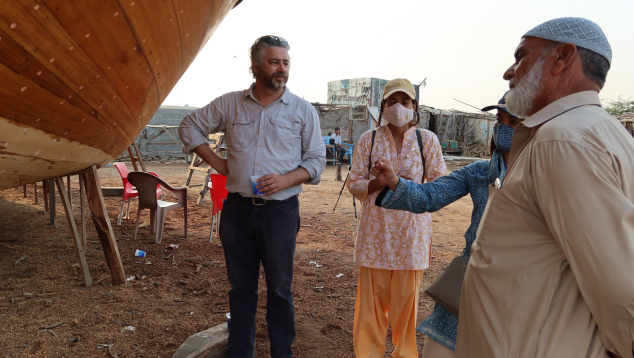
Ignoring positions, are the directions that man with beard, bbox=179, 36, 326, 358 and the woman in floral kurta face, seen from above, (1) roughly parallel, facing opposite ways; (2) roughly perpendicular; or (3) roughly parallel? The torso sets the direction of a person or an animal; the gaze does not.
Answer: roughly parallel

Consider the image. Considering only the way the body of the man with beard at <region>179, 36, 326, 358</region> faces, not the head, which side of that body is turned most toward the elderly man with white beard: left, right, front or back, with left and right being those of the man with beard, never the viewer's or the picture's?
front

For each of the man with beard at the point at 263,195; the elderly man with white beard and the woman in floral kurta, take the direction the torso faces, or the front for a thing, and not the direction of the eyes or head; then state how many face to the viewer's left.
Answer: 1

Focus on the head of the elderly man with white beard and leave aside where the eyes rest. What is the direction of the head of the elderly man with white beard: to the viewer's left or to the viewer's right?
to the viewer's left

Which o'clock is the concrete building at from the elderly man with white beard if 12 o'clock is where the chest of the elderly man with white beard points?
The concrete building is roughly at 2 o'clock from the elderly man with white beard.

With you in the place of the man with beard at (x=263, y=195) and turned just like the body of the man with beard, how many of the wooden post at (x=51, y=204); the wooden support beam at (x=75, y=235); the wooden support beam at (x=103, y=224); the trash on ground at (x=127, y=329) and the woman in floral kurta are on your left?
1

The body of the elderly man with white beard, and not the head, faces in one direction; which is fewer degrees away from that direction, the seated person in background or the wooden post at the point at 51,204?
the wooden post

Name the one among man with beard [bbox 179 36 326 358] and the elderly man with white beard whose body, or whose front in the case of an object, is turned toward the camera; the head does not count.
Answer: the man with beard

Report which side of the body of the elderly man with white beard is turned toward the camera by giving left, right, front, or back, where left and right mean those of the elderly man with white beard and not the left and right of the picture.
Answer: left

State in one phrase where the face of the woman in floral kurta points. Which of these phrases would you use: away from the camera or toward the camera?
toward the camera

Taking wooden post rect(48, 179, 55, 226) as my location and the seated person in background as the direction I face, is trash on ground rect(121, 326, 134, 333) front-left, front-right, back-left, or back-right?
back-right

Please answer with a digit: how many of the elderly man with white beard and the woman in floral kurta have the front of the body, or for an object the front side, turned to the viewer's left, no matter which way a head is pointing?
1

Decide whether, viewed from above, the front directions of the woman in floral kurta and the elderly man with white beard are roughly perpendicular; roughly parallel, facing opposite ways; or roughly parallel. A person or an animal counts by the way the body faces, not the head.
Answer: roughly perpendicular

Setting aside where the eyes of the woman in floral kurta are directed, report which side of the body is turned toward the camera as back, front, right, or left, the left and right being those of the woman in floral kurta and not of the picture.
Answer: front

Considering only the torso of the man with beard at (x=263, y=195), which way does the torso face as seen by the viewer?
toward the camera
